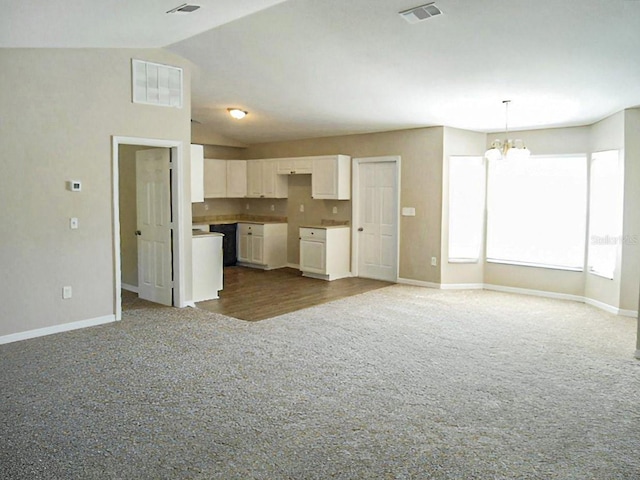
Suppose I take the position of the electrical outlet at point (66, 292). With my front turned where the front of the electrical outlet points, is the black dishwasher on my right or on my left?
on my left

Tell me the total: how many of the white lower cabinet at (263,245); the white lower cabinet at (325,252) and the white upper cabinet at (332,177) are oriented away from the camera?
0

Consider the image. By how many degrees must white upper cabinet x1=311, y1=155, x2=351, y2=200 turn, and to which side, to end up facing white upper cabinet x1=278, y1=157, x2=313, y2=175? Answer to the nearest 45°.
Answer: approximately 90° to its right

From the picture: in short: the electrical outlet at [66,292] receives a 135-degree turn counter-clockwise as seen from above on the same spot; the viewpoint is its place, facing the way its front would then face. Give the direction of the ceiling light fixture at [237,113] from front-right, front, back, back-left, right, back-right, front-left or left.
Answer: front-right

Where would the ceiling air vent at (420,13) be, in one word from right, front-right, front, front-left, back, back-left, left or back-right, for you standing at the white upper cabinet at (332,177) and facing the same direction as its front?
front-left

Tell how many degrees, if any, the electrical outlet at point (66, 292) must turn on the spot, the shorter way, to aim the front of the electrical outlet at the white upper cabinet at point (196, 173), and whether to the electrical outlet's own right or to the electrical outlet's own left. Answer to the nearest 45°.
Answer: approximately 90° to the electrical outlet's own left

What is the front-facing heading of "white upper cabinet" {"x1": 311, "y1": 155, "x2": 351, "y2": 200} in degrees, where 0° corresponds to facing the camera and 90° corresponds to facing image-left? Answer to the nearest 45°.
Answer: approximately 45°

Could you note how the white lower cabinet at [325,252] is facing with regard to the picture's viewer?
facing the viewer and to the left of the viewer

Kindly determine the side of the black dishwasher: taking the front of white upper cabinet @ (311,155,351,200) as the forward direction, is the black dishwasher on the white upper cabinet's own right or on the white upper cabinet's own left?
on the white upper cabinet's own right

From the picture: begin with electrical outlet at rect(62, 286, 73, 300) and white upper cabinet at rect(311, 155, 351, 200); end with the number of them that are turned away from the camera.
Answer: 0

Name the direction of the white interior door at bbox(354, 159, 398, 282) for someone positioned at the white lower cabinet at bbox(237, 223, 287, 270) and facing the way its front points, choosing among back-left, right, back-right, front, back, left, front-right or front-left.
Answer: left

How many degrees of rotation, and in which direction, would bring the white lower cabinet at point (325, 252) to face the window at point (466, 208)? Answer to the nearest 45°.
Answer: approximately 135° to its left

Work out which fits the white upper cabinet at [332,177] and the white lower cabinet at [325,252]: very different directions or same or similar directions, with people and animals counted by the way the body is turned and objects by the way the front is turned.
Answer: same or similar directions

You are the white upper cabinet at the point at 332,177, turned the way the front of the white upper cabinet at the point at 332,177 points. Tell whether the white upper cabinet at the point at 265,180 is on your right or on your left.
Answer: on your right
